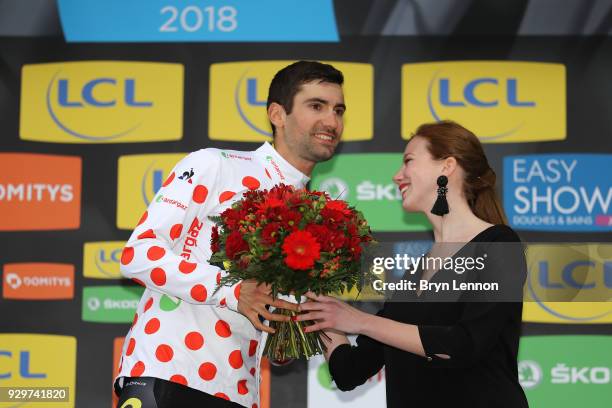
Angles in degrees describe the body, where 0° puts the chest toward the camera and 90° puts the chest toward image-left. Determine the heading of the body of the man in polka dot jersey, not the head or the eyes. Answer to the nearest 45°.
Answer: approximately 315°

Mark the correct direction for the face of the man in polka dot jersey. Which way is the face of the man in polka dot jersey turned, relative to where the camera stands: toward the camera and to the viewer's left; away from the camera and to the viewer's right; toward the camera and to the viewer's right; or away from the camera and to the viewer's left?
toward the camera and to the viewer's right
